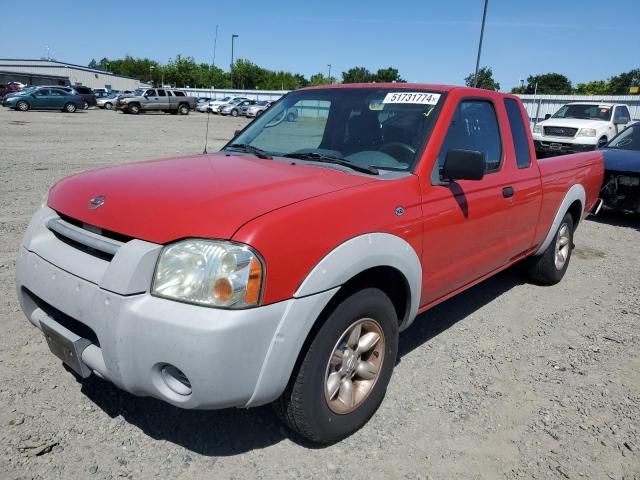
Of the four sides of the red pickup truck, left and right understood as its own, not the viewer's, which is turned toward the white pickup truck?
back

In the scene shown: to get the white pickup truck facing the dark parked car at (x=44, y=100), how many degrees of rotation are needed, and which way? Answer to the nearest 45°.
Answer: approximately 45° to its right

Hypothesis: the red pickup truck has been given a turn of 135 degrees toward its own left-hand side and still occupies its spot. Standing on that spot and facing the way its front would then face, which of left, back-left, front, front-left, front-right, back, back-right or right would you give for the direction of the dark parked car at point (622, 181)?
front-left

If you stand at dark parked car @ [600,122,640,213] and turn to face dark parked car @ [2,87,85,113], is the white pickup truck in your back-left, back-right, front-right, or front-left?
front-right

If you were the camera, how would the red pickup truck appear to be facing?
facing the viewer and to the left of the viewer

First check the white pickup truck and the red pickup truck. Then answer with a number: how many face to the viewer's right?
0

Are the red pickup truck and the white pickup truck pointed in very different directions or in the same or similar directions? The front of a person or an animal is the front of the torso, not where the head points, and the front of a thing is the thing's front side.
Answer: same or similar directions

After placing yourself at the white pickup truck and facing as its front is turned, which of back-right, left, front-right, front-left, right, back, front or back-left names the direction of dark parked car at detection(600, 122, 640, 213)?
front-left

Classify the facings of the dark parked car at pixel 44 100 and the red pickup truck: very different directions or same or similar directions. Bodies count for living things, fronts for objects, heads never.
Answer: same or similar directions

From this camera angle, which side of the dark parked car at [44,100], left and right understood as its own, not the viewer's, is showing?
left

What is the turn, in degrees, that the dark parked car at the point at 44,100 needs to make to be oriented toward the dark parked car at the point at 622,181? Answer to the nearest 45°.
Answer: approximately 90° to its left

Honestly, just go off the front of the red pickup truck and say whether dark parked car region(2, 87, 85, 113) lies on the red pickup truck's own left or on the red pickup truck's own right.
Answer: on the red pickup truck's own right

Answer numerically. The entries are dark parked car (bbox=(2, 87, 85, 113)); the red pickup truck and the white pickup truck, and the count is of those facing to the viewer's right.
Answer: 0

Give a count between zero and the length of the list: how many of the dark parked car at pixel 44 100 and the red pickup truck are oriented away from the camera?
0
